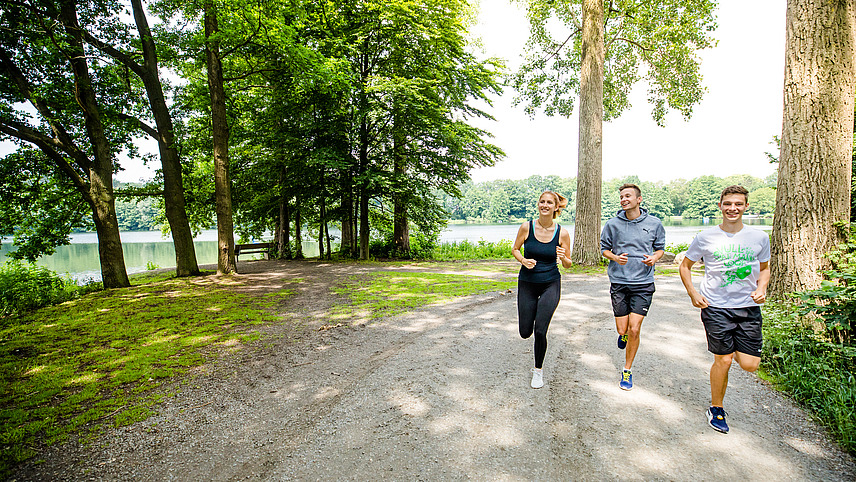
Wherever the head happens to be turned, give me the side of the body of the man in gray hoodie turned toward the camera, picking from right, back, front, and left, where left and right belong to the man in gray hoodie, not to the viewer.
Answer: front

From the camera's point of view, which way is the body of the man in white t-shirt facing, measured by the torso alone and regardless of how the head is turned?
toward the camera

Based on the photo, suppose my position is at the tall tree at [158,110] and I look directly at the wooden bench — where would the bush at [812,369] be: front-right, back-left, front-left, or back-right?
back-right

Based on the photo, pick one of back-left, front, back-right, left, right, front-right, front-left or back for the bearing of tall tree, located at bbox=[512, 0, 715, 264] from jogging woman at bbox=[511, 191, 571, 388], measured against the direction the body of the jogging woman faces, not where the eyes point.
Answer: back

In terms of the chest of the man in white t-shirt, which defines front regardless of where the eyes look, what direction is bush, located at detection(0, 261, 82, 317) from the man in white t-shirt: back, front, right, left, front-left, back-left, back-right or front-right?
right

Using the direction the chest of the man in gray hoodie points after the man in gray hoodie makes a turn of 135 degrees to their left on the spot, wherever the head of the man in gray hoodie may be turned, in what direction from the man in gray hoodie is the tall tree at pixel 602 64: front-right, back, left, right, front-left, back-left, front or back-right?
front-left

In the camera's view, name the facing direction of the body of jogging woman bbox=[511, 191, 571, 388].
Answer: toward the camera

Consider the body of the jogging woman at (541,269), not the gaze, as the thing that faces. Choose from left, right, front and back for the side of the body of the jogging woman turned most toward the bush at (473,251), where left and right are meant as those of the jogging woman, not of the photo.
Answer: back

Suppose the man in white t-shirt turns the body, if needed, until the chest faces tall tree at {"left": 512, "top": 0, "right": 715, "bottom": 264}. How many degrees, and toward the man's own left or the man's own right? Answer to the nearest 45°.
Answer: approximately 180°

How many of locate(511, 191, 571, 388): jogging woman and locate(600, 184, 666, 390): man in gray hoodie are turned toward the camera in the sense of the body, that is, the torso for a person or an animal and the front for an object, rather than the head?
2

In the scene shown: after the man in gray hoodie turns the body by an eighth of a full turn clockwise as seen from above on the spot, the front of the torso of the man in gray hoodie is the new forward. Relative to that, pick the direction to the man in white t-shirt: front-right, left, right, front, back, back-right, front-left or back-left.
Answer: left

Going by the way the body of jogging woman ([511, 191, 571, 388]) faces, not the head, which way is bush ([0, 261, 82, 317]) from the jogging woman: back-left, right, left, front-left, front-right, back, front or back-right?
right

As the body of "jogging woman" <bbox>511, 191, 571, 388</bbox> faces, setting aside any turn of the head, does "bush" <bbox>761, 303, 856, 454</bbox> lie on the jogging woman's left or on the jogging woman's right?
on the jogging woman's left
